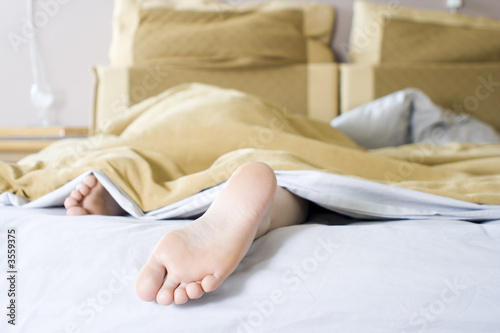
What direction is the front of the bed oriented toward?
toward the camera

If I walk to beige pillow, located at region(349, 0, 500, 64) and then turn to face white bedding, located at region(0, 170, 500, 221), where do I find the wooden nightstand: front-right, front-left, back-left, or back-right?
front-right

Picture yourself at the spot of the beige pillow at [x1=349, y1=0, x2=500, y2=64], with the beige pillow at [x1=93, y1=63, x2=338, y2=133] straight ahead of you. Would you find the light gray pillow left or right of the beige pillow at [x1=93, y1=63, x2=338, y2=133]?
left

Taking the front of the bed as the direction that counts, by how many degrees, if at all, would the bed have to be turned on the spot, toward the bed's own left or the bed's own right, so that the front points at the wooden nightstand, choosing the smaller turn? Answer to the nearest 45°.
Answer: approximately 135° to the bed's own right

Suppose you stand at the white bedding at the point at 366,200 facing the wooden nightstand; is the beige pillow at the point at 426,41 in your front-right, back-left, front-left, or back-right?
front-right

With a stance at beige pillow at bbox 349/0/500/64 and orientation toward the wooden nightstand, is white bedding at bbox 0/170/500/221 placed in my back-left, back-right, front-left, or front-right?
front-left
